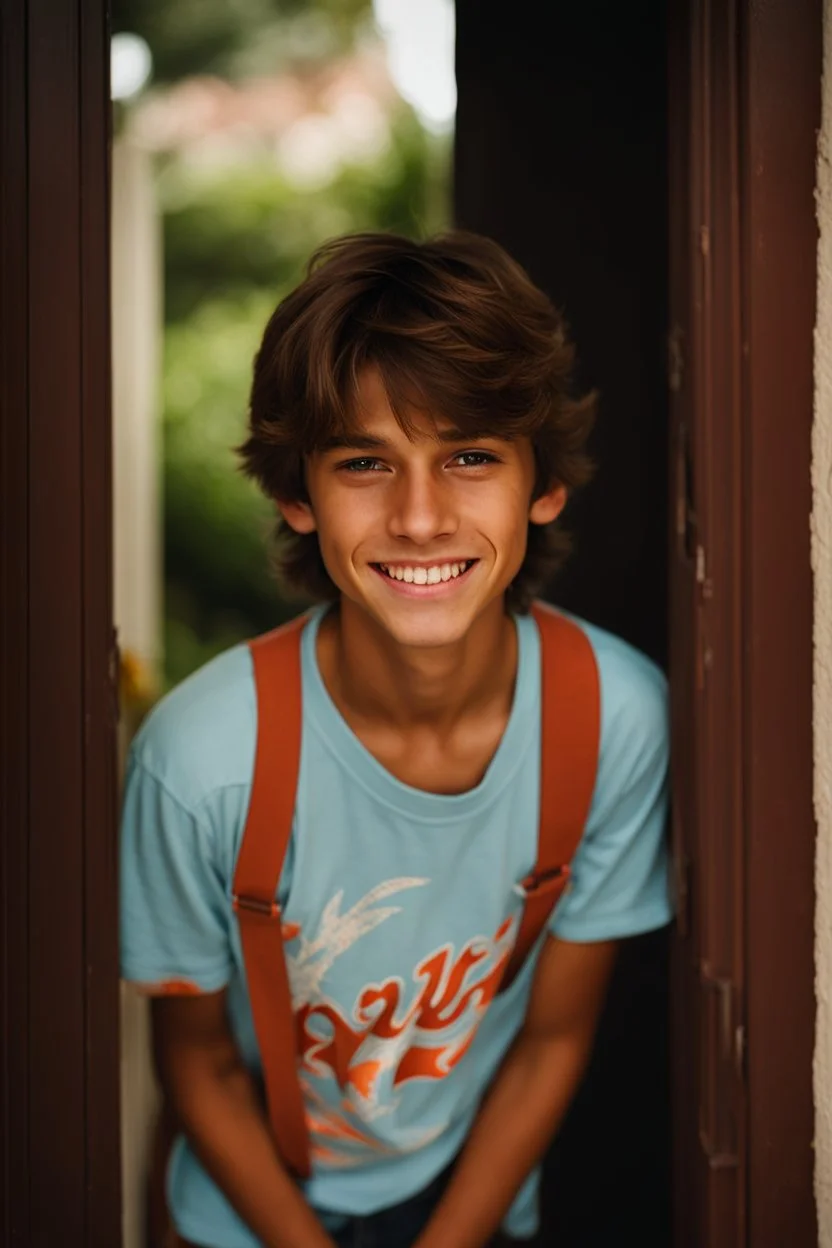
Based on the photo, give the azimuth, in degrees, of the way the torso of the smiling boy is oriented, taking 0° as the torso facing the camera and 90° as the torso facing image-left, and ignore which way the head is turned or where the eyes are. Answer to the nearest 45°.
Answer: approximately 0°
